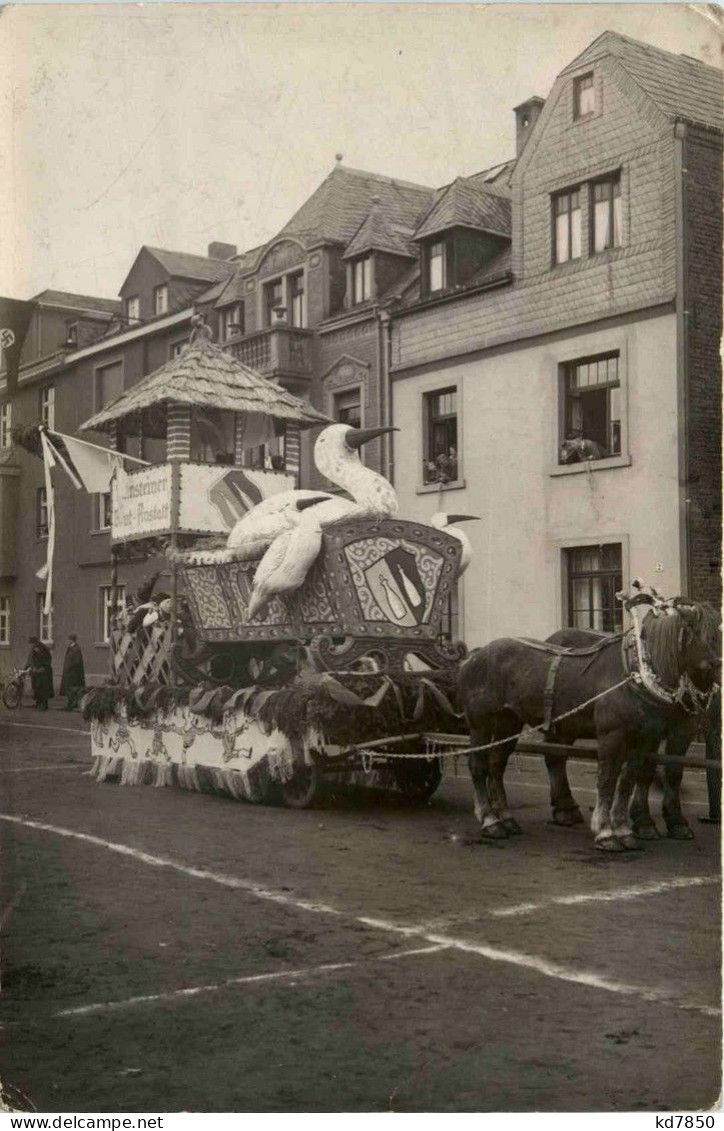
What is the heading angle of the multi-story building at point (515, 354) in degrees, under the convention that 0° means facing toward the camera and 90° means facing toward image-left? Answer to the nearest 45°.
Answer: approximately 45°

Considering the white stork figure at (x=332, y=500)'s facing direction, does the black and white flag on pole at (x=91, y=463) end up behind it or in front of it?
behind

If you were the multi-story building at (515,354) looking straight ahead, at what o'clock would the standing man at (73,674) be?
The standing man is roughly at 2 o'clock from the multi-story building.

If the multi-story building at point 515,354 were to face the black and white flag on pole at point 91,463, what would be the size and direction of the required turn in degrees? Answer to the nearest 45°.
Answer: approximately 45° to its right

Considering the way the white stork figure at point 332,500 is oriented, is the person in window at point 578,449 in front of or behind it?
in front

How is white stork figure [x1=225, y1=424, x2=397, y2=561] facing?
to the viewer's right
